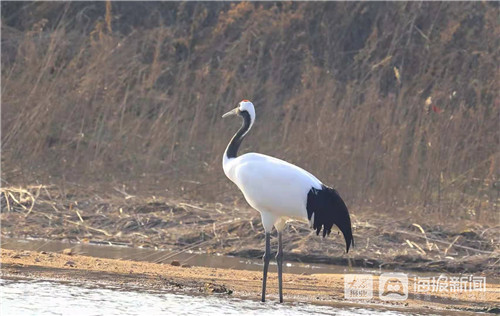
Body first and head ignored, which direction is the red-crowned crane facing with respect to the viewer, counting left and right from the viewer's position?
facing to the left of the viewer
